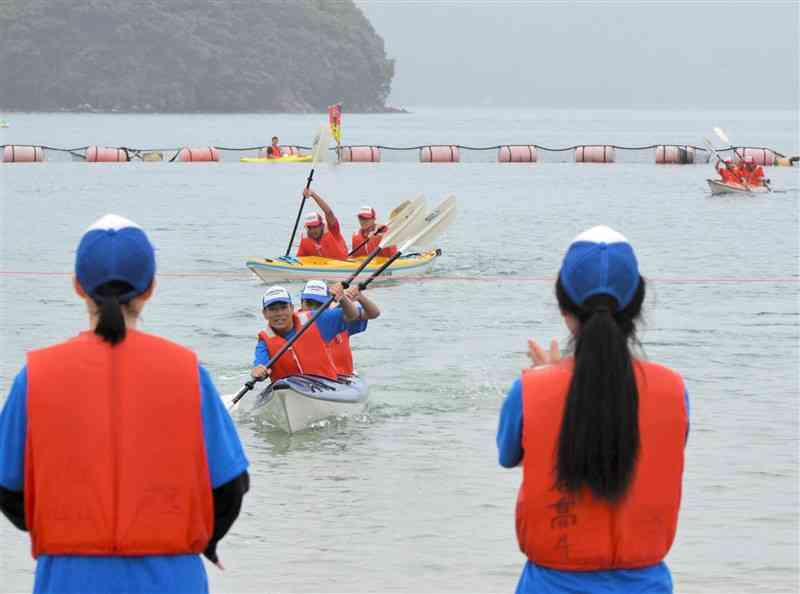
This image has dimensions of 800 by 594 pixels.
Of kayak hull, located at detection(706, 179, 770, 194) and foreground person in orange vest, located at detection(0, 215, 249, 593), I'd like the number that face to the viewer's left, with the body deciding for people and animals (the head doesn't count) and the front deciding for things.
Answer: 1

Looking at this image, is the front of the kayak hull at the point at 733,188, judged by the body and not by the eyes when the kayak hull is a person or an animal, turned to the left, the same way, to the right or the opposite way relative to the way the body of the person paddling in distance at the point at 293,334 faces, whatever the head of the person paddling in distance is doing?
to the right

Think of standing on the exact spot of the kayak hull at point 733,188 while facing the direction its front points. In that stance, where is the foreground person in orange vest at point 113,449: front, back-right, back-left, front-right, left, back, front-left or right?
left

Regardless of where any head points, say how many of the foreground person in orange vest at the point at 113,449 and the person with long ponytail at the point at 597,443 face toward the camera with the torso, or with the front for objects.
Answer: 0

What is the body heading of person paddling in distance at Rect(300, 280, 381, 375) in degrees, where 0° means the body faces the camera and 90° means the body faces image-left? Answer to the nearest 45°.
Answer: approximately 0°

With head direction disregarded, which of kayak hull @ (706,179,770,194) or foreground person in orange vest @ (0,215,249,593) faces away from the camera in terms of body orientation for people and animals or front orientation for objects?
the foreground person in orange vest

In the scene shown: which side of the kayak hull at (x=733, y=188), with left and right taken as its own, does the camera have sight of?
left

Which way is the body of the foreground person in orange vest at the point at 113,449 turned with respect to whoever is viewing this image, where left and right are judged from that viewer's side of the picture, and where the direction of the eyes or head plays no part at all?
facing away from the viewer

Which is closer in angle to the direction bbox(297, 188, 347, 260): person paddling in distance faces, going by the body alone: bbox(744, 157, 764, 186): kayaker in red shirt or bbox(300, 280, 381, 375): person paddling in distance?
the person paddling in distance

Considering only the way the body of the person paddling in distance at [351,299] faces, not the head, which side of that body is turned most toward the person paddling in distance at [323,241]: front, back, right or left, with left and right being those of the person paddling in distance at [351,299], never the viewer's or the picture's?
back

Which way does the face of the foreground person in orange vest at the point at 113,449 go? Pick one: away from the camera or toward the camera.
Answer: away from the camera

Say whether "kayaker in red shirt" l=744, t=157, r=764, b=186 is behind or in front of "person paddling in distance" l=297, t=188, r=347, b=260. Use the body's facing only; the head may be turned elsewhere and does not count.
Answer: behind

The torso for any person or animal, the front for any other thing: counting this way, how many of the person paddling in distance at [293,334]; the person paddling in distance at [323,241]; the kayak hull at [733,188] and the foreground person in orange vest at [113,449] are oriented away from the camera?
1
